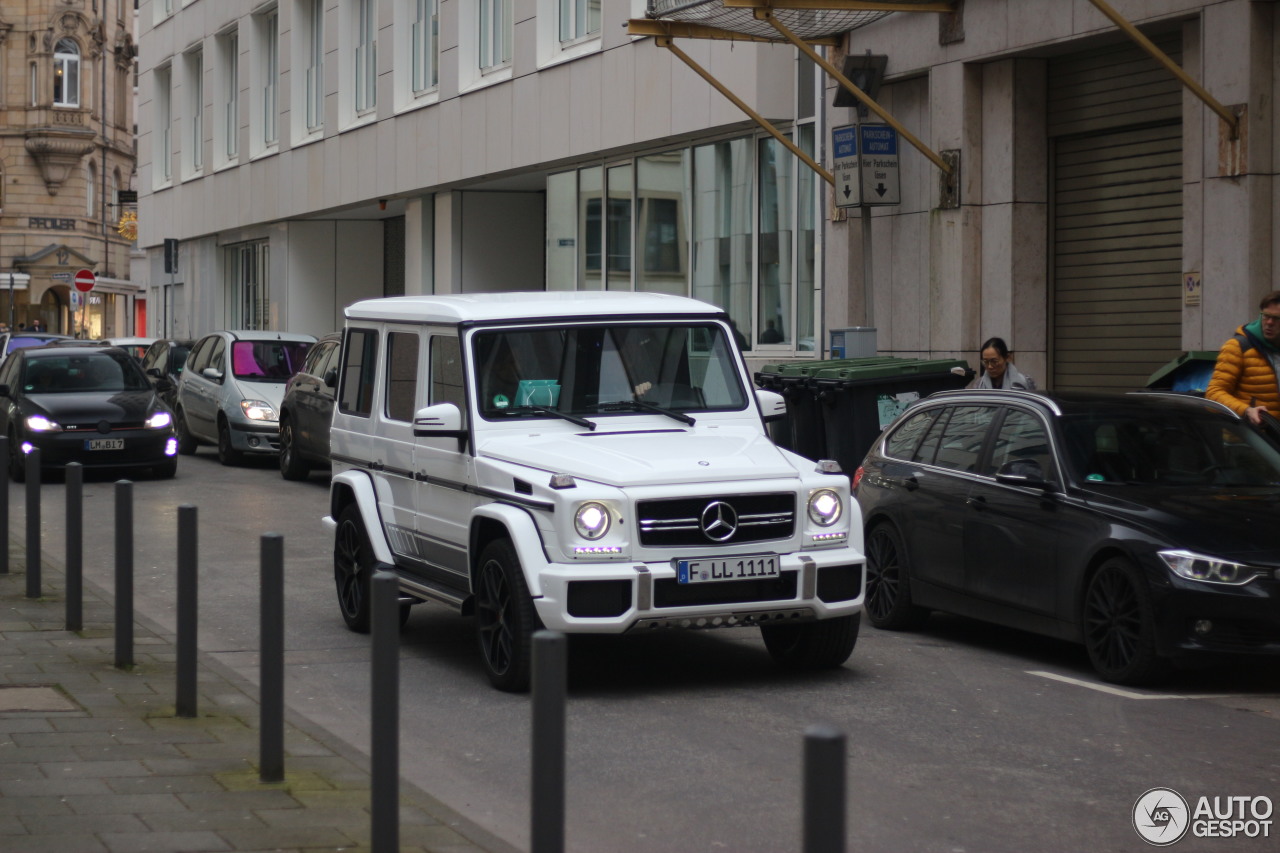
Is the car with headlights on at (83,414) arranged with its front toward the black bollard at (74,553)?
yes

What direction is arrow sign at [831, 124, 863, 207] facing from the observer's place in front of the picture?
facing the viewer and to the left of the viewer

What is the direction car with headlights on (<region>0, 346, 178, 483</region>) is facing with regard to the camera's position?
facing the viewer

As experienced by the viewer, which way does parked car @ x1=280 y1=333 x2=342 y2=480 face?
facing the viewer and to the right of the viewer

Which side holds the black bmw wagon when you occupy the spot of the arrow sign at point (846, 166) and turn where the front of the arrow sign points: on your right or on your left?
on your left

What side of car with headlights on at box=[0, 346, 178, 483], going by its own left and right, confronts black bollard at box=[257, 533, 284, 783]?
front

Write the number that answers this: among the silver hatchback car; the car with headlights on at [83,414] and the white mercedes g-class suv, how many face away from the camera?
0

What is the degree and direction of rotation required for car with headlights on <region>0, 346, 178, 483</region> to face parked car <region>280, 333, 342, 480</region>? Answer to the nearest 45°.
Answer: approximately 90° to its left

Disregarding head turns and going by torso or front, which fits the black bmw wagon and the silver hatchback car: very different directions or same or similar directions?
same or similar directions

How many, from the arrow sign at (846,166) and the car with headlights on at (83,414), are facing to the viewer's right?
0

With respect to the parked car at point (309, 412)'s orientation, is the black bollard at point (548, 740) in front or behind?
in front

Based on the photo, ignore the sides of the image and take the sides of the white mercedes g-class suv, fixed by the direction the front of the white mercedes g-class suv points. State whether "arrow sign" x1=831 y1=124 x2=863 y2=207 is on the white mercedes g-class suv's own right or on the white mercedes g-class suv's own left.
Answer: on the white mercedes g-class suv's own left
